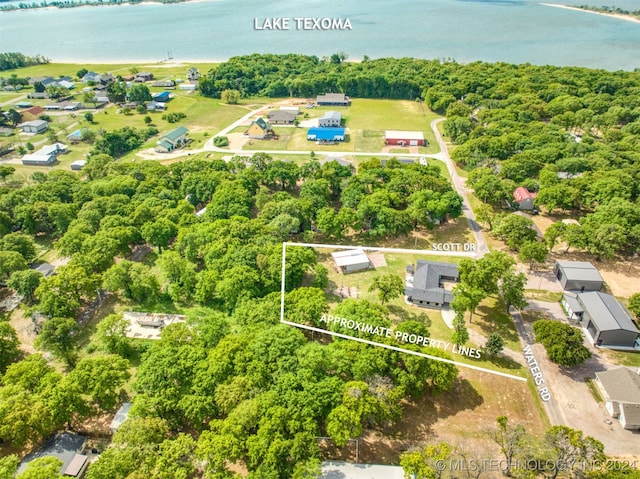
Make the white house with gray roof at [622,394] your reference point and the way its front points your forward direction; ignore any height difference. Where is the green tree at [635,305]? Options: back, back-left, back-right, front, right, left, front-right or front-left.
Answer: right

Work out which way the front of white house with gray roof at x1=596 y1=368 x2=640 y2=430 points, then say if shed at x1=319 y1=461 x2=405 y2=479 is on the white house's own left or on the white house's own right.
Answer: on the white house's own left

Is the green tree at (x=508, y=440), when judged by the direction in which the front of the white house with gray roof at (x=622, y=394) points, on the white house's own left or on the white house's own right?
on the white house's own left

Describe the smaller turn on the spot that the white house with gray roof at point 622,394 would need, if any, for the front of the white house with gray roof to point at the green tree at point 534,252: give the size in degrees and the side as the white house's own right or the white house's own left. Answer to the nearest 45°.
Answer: approximately 45° to the white house's own right

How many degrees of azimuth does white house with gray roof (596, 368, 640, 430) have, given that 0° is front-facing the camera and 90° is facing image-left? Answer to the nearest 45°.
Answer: approximately 90°

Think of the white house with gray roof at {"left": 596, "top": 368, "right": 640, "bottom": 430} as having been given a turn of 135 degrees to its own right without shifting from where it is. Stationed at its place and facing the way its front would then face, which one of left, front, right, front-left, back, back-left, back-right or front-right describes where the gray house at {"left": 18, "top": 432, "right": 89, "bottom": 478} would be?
back

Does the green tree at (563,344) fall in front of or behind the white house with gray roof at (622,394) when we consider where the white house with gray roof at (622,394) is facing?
in front

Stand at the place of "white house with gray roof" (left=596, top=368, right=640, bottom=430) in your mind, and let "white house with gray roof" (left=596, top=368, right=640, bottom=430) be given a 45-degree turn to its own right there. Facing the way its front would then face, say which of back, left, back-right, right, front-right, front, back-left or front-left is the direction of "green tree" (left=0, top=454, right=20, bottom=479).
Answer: left

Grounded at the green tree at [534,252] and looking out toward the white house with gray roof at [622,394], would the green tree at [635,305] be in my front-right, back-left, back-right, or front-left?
front-left

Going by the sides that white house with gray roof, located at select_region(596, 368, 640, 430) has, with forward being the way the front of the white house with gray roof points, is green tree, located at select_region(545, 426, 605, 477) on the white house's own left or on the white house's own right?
on the white house's own left

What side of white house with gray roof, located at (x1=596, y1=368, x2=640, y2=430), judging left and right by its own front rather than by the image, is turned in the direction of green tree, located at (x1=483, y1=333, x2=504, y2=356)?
front

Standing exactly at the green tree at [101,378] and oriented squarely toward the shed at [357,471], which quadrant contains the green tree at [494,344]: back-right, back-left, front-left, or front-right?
front-left

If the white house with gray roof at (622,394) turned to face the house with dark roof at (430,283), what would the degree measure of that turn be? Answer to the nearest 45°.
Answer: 0° — it already faces it

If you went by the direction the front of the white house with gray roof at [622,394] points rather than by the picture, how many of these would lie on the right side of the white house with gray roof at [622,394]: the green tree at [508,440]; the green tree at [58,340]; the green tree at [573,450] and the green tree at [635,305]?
1

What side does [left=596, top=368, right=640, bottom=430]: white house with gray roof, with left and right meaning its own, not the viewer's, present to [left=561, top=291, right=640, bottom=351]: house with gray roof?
right

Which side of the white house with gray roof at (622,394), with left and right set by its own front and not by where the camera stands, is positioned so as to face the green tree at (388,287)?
front
